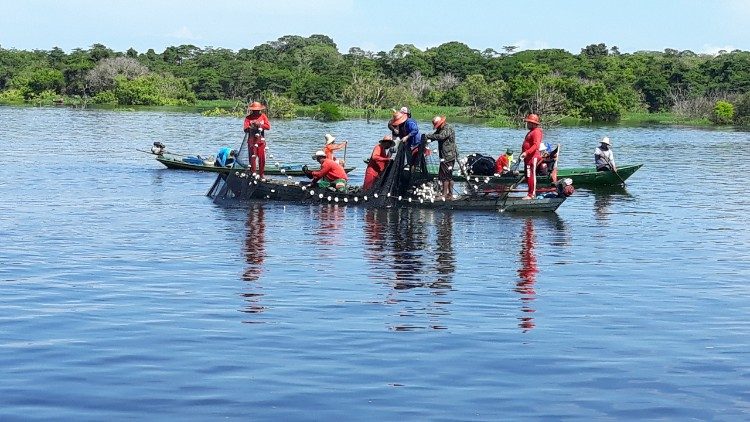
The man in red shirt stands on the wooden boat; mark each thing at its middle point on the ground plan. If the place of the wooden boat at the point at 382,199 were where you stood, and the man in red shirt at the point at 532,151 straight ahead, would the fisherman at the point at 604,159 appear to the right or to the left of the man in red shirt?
left

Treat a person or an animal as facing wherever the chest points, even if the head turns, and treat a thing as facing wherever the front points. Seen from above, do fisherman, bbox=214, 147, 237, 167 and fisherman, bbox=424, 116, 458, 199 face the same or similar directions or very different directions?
very different directions

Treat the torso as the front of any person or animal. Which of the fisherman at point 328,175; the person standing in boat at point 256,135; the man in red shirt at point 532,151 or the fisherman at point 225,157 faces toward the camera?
the person standing in boat

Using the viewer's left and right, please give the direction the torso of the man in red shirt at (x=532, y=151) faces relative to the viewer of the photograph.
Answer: facing to the left of the viewer

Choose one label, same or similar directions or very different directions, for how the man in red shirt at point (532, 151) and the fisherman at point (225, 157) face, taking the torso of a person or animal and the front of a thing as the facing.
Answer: very different directions

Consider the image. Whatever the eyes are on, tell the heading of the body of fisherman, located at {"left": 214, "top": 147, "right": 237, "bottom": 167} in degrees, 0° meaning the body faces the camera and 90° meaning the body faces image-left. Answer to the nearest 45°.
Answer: approximately 270°

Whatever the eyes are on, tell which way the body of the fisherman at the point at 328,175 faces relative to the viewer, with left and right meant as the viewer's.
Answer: facing to the left of the viewer

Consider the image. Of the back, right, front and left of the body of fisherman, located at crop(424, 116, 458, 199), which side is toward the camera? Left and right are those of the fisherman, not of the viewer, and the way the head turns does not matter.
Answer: left
